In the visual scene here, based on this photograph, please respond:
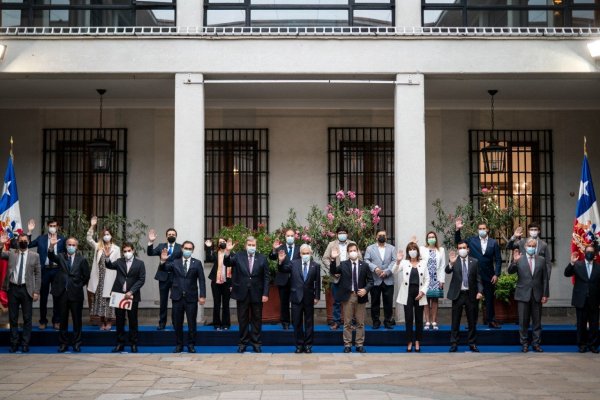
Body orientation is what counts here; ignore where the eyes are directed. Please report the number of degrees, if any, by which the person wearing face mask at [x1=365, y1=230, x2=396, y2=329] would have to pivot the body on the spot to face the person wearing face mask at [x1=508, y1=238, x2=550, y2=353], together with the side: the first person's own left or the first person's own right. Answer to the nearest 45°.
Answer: approximately 90° to the first person's own left

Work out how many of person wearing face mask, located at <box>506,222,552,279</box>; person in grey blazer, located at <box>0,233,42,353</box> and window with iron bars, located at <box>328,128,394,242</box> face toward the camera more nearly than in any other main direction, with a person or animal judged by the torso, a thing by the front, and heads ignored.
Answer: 3

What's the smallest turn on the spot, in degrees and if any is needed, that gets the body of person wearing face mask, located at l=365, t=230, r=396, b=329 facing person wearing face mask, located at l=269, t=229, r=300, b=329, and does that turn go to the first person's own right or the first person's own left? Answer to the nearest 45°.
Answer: approximately 90° to the first person's own right

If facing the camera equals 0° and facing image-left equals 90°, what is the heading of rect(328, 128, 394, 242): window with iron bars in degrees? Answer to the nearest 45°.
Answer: approximately 0°

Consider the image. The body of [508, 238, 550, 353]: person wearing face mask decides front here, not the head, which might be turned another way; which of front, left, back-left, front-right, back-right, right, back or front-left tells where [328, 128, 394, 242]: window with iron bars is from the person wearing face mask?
back-right

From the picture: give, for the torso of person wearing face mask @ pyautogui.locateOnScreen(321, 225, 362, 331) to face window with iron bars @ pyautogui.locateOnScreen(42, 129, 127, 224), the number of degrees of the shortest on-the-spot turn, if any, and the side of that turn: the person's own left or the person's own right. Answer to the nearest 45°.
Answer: approximately 135° to the person's own right

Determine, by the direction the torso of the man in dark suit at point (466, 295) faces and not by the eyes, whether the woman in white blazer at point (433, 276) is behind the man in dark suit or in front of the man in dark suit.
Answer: behind

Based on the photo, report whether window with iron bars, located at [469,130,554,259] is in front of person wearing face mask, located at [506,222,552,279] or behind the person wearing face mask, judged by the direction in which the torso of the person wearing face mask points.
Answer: behind
